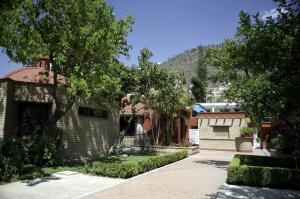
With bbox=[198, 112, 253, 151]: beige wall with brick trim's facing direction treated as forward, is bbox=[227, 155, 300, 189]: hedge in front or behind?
in front

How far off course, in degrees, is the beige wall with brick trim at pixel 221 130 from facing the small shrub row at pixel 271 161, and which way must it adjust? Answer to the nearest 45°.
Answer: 0° — it already faces it

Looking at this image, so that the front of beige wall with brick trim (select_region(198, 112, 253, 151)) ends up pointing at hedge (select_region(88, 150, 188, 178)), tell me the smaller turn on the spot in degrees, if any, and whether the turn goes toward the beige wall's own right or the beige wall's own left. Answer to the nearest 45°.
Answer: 0° — it already faces it

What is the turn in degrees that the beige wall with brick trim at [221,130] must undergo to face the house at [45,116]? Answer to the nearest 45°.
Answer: approximately 45° to its right

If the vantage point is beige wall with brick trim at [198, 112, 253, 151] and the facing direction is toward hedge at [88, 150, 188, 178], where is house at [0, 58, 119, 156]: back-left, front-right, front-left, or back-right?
front-right

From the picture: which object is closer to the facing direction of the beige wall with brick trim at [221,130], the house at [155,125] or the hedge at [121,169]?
the hedge

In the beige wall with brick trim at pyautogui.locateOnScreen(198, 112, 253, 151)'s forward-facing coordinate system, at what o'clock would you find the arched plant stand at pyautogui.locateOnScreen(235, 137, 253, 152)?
The arched plant stand is roughly at 10 o'clock from the beige wall with brick trim.

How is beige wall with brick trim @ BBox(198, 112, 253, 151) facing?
toward the camera

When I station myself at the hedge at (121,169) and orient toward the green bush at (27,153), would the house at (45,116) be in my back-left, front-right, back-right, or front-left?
front-right

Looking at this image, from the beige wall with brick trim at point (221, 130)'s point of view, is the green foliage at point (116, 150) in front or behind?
in front

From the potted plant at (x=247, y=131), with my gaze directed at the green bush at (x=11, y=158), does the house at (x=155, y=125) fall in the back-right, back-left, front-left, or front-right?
front-right

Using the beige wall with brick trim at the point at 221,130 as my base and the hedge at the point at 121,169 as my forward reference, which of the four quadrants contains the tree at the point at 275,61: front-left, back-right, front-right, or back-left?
front-left

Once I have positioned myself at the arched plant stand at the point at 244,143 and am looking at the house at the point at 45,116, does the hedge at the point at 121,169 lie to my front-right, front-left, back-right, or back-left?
front-left

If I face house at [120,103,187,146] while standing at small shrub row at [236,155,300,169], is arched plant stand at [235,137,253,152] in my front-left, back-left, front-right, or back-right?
front-right
